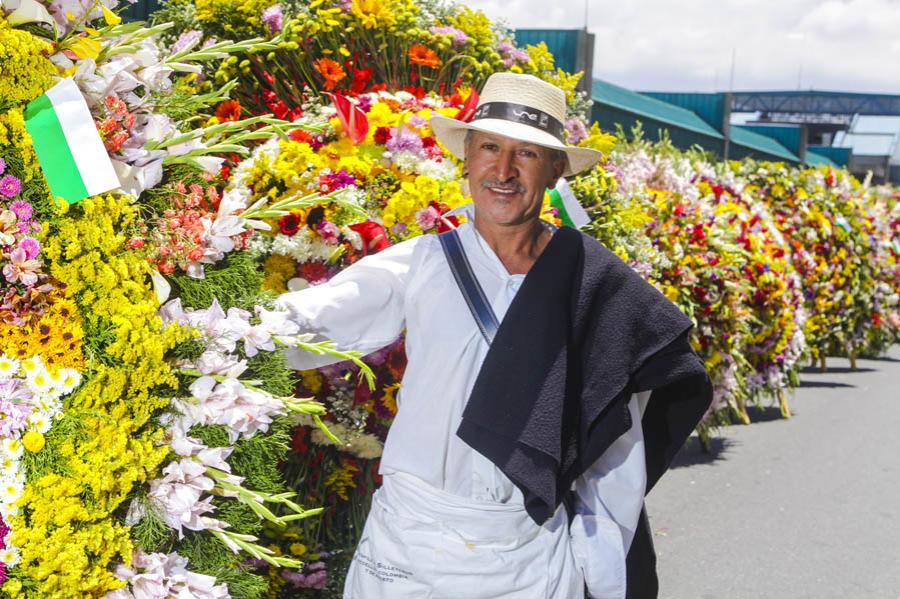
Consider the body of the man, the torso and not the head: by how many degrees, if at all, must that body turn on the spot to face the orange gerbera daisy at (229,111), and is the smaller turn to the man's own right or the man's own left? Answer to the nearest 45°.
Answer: approximately 135° to the man's own right

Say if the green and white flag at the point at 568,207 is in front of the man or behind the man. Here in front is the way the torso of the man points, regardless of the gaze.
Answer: behind

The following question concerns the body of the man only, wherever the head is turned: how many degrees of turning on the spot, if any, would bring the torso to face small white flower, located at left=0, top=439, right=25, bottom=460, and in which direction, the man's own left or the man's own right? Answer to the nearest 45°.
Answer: approximately 45° to the man's own right

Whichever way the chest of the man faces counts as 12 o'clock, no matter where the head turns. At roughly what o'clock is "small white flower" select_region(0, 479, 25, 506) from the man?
The small white flower is roughly at 2 o'clock from the man.

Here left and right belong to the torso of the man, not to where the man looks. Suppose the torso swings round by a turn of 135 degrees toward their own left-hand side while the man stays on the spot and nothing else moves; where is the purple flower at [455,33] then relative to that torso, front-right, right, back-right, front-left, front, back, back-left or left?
front-left

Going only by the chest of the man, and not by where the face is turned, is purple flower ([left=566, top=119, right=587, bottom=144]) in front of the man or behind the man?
behind

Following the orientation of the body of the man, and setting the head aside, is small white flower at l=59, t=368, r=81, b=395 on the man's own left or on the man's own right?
on the man's own right

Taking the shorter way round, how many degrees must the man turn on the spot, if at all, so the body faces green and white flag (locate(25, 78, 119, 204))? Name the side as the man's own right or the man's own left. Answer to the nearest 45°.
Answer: approximately 90° to the man's own right

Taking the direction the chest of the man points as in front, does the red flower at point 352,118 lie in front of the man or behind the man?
behind

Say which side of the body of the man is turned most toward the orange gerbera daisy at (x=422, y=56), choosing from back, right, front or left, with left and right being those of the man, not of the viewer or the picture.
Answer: back

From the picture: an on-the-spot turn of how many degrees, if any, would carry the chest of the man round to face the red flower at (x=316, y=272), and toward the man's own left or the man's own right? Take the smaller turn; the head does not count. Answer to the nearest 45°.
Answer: approximately 135° to the man's own right

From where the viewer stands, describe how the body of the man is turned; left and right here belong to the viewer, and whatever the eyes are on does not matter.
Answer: facing the viewer
